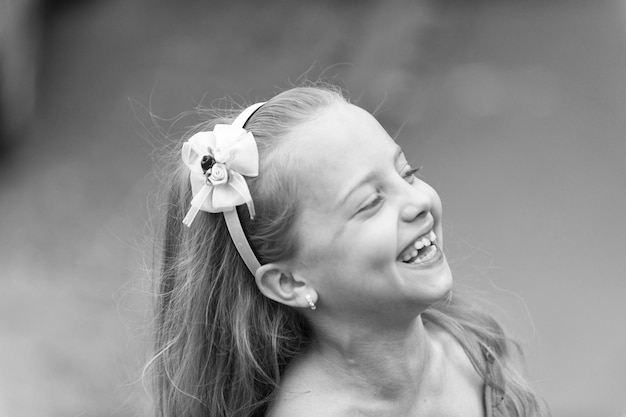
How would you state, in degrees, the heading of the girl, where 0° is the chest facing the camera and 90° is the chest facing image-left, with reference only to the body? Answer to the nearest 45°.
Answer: approximately 315°
